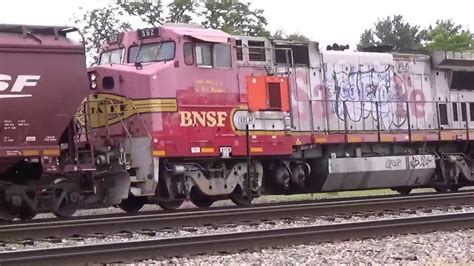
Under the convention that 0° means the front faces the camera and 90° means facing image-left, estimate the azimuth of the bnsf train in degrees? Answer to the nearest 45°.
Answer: approximately 45°
